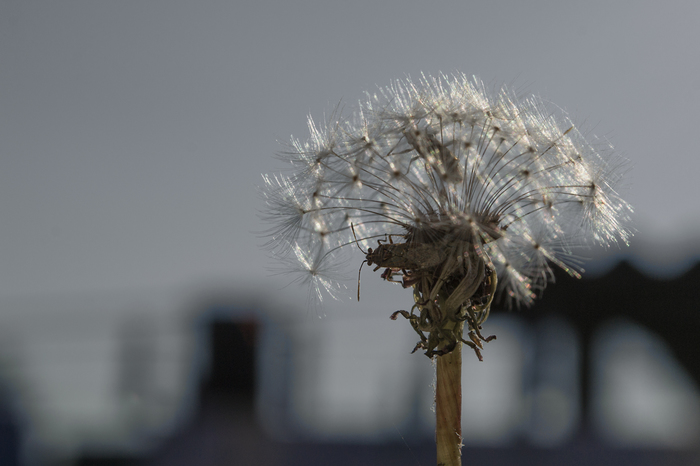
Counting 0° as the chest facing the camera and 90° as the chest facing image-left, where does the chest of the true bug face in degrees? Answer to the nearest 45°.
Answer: approximately 90°
